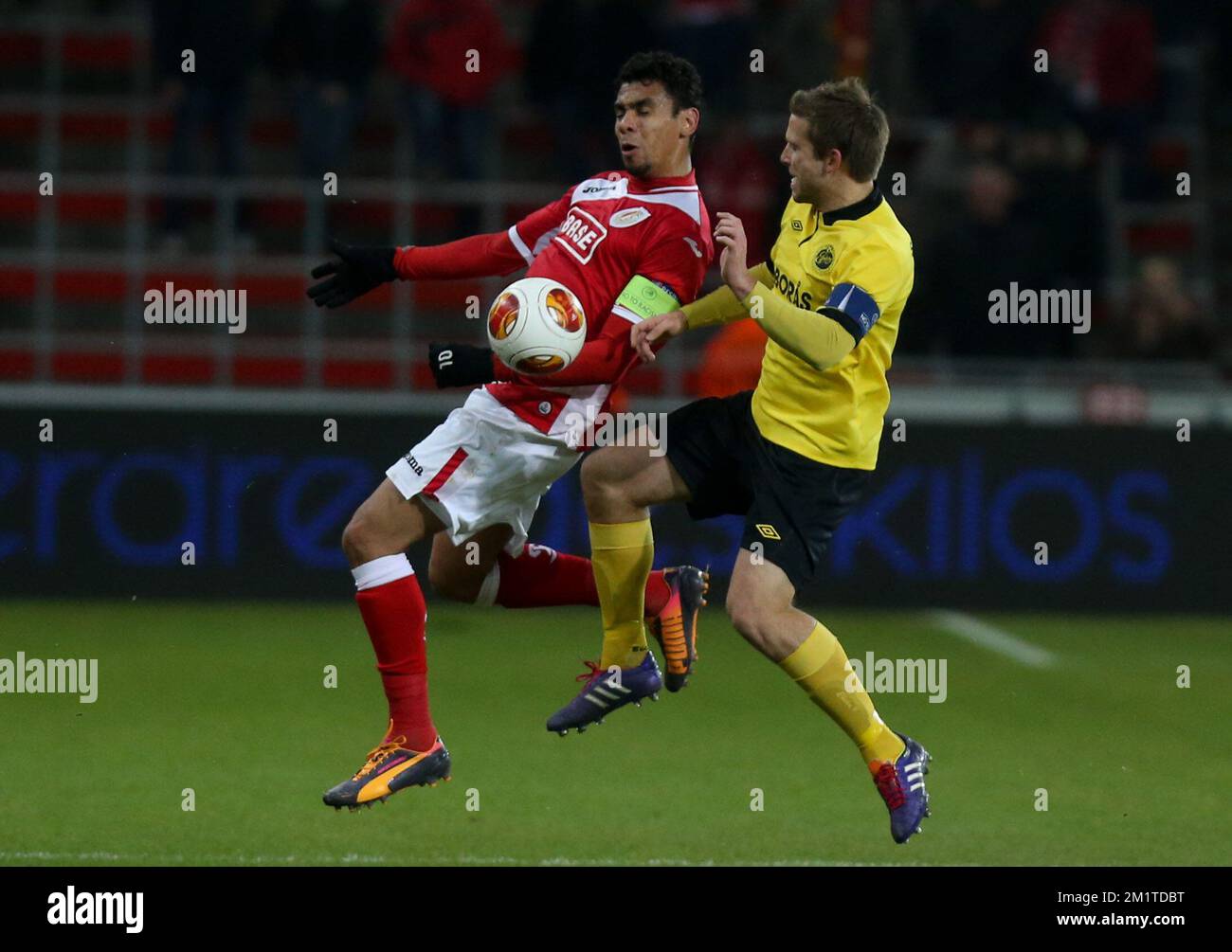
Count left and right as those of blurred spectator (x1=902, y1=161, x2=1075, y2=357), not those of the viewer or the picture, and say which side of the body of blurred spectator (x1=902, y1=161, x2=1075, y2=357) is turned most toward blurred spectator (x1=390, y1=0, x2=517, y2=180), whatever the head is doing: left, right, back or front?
right

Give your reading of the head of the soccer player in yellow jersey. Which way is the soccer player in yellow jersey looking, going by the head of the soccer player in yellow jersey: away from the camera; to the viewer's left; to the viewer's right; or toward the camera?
to the viewer's left

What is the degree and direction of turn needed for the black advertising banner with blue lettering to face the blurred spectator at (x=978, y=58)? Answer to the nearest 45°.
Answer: approximately 135° to its left

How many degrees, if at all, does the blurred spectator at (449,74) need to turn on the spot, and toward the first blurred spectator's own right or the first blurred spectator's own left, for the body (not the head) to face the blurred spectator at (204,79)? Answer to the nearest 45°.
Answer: approximately 90° to the first blurred spectator's own right

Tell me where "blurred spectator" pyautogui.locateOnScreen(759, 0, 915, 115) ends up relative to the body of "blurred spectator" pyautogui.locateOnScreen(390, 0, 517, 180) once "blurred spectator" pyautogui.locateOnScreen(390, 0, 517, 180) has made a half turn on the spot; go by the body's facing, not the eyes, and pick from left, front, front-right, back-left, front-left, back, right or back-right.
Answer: right

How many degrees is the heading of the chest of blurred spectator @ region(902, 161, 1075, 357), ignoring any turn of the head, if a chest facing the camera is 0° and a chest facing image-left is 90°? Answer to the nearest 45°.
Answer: approximately 0°

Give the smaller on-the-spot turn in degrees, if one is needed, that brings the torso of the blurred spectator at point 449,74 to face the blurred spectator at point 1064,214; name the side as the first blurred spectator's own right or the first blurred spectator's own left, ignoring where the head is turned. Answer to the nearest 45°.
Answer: approximately 90° to the first blurred spectator's own left

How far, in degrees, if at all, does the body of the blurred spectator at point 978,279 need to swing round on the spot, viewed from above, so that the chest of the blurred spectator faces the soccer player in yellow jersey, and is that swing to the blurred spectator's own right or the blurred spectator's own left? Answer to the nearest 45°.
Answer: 0° — they already face them

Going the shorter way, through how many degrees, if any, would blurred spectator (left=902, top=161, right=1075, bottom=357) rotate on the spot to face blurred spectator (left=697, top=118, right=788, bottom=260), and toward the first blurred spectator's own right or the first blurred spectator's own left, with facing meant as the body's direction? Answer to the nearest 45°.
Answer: approximately 135° to the first blurred spectator's own right

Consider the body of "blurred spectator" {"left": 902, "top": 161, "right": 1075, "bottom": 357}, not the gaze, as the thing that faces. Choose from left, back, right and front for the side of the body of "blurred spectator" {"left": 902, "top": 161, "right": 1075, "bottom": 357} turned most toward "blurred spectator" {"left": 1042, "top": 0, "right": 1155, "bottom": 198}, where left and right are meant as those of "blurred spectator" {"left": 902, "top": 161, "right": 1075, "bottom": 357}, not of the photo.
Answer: back
